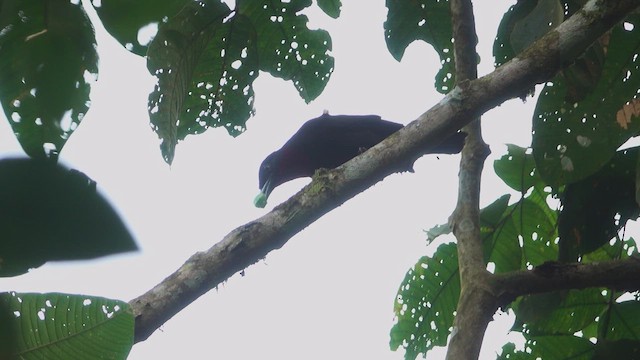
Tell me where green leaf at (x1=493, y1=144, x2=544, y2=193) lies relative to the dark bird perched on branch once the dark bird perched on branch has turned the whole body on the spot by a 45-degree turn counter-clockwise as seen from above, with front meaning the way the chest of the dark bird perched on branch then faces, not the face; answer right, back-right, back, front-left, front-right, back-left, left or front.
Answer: left

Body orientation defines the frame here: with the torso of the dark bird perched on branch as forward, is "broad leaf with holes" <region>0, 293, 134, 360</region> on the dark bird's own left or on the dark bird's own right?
on the dark bird's own left

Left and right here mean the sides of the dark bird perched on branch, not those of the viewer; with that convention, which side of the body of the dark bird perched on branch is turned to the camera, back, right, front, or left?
left

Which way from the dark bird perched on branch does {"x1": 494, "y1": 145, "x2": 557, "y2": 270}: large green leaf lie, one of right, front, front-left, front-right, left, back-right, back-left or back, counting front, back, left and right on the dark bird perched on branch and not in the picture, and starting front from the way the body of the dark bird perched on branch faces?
back-left
